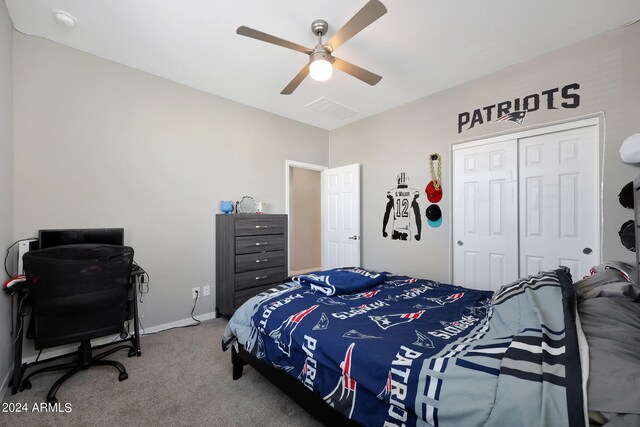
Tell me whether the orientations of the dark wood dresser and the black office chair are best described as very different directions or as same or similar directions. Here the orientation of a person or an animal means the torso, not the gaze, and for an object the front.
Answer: very different directions

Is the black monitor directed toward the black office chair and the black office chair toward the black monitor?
yes

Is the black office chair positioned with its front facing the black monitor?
yes

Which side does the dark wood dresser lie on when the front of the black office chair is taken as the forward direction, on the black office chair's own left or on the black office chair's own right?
on the black office chair's own right

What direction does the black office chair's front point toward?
away from the camera

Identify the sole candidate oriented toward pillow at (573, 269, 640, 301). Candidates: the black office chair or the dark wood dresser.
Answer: the dark wood dresser

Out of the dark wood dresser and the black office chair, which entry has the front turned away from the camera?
the black office chair

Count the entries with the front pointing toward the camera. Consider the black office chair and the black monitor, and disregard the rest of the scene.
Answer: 1

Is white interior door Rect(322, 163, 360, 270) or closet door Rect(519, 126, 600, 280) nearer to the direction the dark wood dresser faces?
the closet door

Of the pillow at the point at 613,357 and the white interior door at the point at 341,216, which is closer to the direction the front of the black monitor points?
the pillow

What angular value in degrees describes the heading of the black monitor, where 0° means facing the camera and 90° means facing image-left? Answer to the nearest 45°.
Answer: approximately 0°
